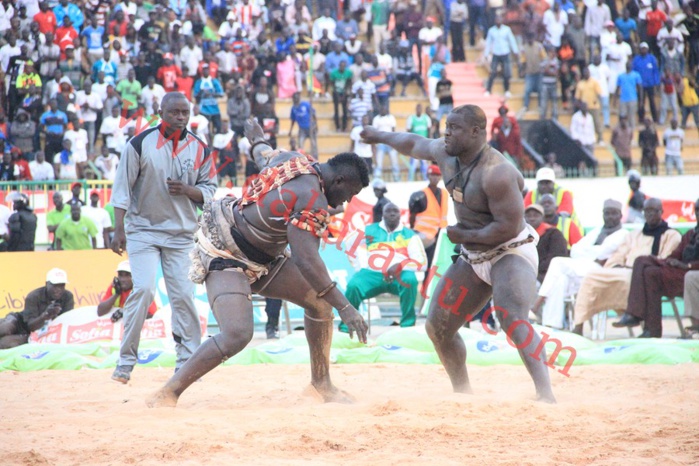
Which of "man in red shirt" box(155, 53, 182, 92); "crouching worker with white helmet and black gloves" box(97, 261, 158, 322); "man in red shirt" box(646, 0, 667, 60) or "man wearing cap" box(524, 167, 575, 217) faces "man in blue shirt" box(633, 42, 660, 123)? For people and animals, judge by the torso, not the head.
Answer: "man in red shirt" box(646, 0, 667, 60)

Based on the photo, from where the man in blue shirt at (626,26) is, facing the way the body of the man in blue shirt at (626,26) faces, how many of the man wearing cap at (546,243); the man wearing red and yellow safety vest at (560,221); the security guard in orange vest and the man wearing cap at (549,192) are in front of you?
4

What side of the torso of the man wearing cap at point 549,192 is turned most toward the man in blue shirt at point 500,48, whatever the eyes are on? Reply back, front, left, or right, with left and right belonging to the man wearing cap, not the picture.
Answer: back

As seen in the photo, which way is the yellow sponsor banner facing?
toward the camera

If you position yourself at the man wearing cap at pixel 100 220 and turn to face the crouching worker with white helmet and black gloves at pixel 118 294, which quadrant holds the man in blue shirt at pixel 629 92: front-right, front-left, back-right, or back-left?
back-left

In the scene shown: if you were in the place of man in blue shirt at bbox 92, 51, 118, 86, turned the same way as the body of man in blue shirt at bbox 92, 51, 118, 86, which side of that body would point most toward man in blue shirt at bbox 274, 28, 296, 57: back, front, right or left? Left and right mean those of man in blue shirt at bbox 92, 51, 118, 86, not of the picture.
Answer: left

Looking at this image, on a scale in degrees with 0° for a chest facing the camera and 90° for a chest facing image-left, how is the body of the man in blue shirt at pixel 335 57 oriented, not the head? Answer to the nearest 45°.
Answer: approximately 0°

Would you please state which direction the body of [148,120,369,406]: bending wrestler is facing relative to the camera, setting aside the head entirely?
to the viewer's right

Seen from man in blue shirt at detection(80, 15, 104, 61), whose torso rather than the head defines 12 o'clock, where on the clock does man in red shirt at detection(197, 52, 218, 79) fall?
The man in red shirt is roughly at 9 o'clock from the man in blue shirt.

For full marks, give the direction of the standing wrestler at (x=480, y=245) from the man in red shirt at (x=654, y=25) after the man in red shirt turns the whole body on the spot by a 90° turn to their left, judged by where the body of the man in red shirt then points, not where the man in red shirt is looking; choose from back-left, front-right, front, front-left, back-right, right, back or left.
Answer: right

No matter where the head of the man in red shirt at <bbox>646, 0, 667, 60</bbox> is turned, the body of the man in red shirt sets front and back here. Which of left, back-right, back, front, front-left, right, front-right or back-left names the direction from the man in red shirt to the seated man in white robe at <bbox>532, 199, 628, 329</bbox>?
front

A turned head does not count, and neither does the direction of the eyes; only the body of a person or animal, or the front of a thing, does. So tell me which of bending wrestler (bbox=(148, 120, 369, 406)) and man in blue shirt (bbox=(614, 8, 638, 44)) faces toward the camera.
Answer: the man in blue shirt

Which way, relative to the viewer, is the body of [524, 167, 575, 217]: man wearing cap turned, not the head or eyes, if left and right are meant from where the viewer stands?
facing the viewer

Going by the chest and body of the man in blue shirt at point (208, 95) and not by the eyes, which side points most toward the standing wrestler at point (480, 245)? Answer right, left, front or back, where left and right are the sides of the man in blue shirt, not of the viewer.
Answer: front

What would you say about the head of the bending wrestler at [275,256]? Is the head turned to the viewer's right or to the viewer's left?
to the viewer's right

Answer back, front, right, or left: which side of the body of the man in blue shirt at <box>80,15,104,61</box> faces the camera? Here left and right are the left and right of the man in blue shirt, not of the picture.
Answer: front

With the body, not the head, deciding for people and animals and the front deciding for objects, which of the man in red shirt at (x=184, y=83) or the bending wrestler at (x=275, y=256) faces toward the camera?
the man in red shirt

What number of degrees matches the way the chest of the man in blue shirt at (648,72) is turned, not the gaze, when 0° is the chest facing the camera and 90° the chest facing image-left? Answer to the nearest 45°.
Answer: approximately 0°
